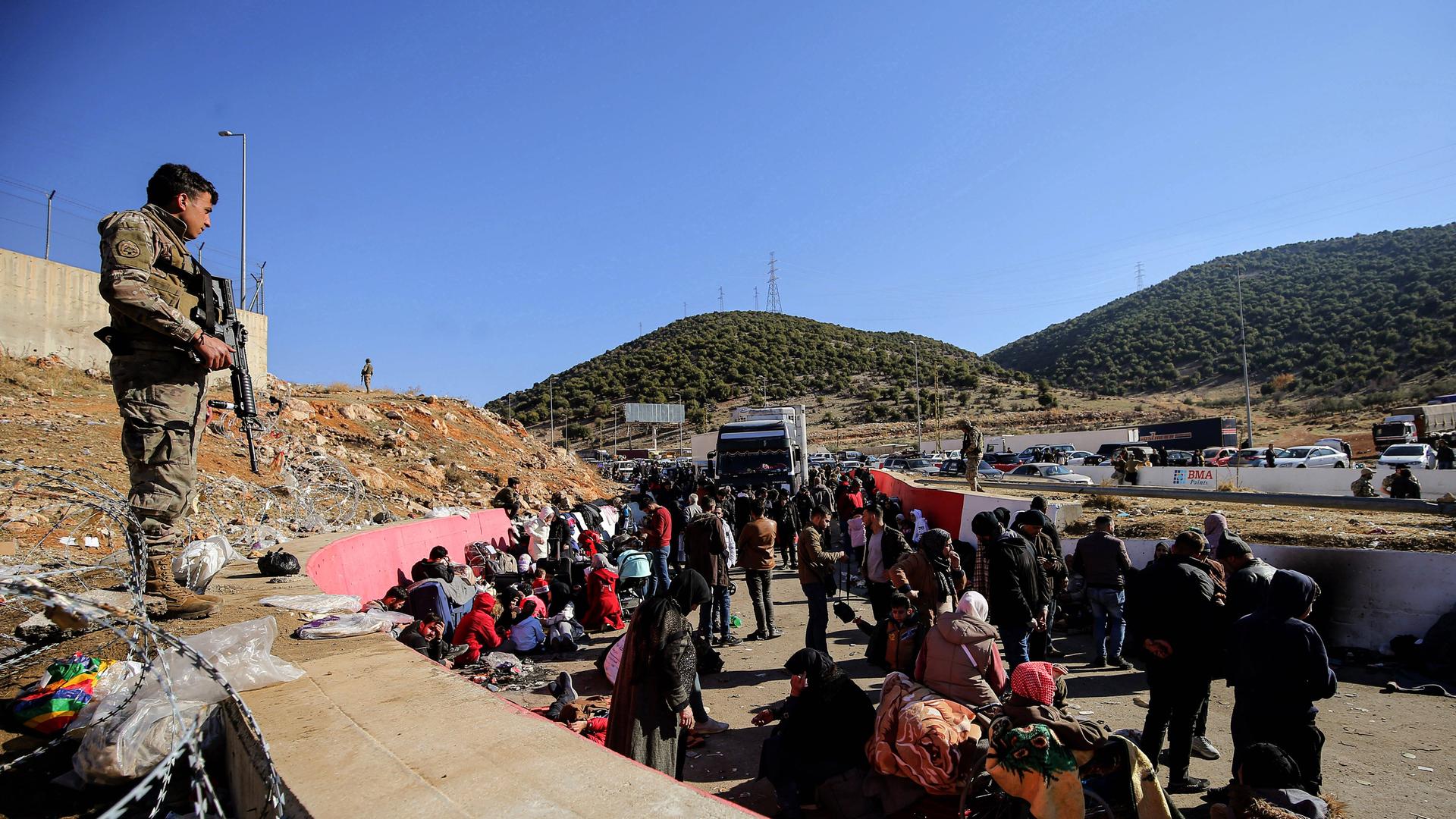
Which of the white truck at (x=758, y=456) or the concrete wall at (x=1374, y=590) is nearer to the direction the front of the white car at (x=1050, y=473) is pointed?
the concrete wall

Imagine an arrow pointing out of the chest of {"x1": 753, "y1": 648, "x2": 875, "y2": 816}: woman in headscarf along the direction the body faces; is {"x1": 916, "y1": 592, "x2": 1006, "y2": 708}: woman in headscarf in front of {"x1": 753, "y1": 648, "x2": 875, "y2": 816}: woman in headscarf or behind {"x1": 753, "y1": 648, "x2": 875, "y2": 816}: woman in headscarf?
behind

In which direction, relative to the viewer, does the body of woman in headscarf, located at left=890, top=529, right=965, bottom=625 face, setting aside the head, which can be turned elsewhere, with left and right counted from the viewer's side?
facing the viewer and to the right of the viewer

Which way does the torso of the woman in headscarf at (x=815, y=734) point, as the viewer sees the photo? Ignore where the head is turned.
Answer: to the viewer's left

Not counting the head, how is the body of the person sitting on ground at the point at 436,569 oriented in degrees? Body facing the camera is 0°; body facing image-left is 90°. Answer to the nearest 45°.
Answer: approximately 270°

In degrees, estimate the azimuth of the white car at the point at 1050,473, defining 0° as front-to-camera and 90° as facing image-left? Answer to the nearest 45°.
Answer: approximately 315°

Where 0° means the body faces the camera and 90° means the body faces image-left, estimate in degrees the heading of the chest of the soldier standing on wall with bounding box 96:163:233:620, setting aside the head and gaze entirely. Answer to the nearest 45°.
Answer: approximately 270°

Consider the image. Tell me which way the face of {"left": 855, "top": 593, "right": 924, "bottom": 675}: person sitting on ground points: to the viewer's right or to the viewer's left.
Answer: to the viewer's left

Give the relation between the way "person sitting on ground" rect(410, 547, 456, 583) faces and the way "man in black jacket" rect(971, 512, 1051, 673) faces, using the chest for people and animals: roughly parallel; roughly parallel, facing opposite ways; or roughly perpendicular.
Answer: roughly perpendicular

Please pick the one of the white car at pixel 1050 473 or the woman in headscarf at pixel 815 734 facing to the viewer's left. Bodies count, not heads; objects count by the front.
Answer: the woman in headscarf
